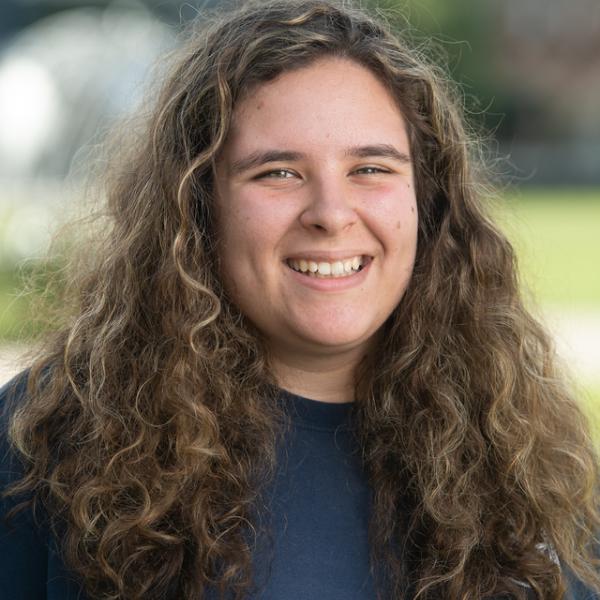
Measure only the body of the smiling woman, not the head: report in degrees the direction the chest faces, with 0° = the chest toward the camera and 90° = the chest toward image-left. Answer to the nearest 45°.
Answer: approximately 0°
